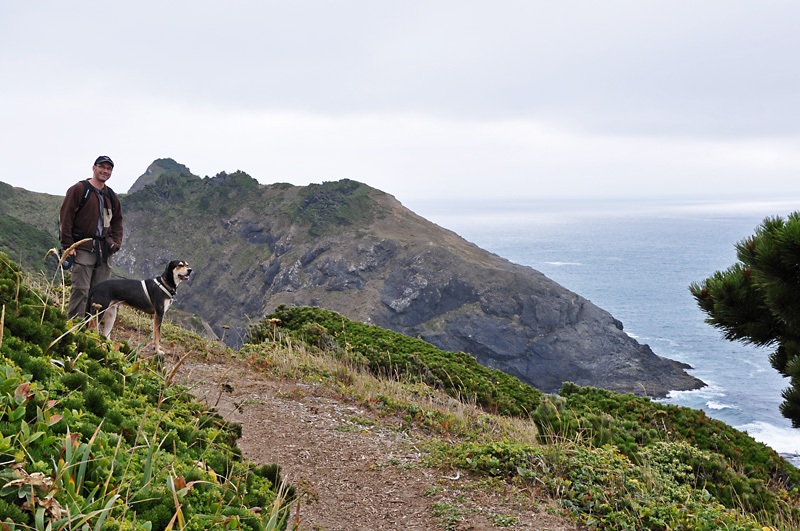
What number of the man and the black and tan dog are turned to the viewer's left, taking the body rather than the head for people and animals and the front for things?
0

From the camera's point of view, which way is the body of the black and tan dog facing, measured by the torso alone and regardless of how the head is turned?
to the viewer's right

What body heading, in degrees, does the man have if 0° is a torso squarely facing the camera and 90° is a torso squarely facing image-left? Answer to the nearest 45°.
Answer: approximately 315°

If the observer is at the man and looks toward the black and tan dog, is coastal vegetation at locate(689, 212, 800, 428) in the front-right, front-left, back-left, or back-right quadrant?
front-right

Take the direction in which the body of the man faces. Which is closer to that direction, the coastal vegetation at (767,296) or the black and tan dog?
the coastal vegetation

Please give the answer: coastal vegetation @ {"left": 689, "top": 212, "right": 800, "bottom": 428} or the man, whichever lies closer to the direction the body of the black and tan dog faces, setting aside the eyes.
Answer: the coastal vegetation

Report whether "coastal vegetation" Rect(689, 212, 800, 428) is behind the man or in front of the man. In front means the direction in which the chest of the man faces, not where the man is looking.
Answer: in front
